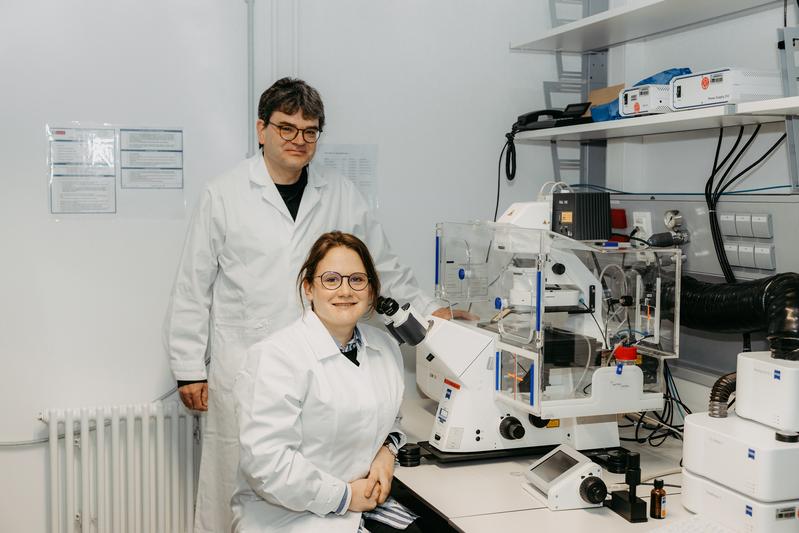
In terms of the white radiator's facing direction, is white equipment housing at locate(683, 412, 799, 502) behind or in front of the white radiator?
in front

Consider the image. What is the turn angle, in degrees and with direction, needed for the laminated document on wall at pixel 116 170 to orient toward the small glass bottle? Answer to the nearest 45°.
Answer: approximately 45° to its left

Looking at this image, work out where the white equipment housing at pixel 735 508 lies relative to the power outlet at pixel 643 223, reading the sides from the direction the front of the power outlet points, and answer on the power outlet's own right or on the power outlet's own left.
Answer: on the power outlet's own left

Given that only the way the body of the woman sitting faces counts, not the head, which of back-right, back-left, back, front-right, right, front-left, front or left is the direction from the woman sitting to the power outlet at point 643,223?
left

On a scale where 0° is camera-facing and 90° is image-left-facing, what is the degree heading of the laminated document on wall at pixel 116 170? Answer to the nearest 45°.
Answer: approximately 0°

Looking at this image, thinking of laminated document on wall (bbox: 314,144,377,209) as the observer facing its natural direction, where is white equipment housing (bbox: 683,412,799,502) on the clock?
The white equipment housing is roughly at 11 o'clock from the laminated document on wall.

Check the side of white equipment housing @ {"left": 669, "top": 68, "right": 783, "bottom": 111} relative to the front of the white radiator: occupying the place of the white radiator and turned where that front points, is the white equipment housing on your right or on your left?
on your left

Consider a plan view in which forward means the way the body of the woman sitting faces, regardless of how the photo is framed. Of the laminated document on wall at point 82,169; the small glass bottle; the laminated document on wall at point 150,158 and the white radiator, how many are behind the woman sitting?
3

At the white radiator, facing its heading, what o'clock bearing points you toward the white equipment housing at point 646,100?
The white equipment housing is roughly at 10 o'clock from the white radiator.
